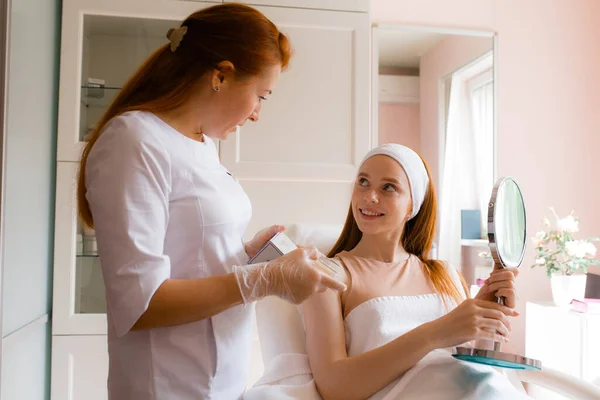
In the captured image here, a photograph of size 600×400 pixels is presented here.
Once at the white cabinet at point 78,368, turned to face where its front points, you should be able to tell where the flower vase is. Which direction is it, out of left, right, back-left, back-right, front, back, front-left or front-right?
left

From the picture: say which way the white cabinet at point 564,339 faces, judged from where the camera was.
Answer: facing the viewer and to the left of the viewer

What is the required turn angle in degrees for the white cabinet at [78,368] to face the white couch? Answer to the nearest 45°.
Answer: approximately 45° to its left

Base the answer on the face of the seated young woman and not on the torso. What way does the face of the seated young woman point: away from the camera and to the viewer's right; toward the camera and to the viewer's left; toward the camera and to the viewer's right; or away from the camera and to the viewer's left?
toward the camera and to the viewer's left

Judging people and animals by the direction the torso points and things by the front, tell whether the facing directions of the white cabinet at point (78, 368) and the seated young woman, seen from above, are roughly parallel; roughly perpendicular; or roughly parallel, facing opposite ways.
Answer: roughly parallel

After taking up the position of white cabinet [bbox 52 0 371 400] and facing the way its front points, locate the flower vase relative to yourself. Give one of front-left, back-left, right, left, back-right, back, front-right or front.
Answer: left

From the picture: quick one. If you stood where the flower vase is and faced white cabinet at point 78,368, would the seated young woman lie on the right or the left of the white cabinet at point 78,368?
left

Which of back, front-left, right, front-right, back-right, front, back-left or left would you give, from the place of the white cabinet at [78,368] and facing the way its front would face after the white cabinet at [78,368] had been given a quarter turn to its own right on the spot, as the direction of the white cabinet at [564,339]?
back

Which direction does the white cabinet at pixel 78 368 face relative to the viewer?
toward the camera
